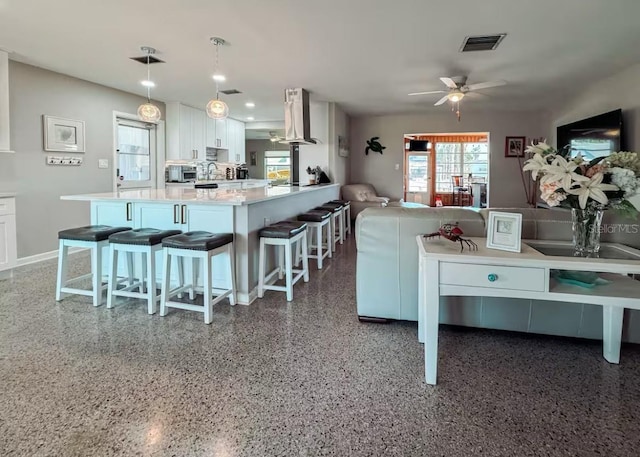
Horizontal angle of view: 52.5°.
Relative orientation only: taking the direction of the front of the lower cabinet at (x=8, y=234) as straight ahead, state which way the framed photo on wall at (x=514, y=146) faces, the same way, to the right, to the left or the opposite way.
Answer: to the right

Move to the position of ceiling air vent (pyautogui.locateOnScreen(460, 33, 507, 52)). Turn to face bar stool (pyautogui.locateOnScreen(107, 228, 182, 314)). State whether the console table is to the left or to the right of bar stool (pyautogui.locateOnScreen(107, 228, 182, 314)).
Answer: left

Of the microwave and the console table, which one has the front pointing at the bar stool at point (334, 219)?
the microwave

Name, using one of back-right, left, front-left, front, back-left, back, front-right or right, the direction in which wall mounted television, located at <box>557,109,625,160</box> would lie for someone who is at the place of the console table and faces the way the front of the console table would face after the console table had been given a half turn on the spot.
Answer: front

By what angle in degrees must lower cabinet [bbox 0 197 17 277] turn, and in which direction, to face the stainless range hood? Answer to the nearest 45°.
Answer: approximately 45° to its left

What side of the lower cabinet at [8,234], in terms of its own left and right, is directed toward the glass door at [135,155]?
left

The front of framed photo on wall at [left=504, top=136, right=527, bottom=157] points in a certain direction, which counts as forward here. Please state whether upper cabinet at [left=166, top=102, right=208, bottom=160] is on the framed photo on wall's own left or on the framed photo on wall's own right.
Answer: on the framed photo on wall's own right

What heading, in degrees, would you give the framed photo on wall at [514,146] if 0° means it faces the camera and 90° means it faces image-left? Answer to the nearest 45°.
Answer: approximately 0°

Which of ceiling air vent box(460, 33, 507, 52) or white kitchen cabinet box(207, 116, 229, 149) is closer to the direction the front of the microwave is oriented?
the ceiling air vent

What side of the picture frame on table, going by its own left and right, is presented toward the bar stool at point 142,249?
right
